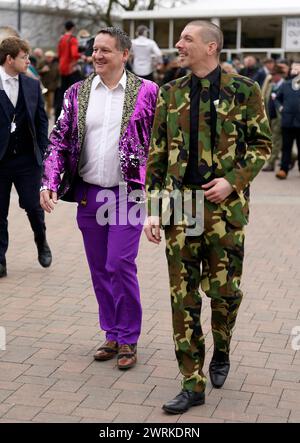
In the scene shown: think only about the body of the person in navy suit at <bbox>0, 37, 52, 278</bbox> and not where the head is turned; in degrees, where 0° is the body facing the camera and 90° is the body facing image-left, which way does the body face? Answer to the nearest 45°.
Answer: approximately 0°

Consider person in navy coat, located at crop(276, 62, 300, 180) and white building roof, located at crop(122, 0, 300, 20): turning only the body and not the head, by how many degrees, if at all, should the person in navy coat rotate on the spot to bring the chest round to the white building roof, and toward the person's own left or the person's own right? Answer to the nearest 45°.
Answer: approximately 135° to the person's own right

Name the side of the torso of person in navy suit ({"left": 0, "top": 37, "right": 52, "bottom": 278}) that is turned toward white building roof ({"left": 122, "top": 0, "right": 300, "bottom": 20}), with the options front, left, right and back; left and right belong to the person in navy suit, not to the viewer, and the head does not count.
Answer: back

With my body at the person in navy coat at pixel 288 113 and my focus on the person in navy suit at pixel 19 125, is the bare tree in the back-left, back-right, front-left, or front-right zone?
back-right

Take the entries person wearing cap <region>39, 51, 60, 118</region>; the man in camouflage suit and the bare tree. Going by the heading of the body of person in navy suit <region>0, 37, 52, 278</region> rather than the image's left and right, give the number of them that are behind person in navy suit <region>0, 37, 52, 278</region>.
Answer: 2

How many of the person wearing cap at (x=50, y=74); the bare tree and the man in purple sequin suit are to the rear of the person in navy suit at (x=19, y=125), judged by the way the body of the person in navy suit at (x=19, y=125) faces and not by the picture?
2

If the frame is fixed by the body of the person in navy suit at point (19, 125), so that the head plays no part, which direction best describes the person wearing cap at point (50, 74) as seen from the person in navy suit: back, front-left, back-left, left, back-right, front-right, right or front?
back
